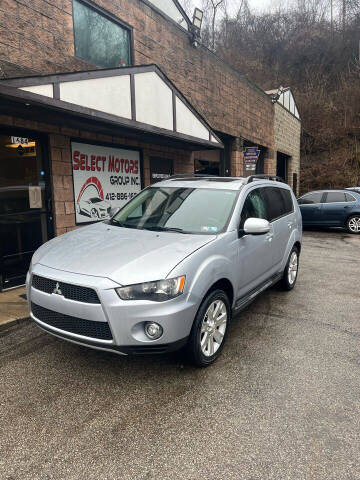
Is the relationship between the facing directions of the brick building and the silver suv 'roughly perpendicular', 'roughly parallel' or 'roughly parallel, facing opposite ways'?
roughly perpendicular

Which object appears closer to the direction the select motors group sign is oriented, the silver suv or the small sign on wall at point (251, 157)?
the silver suv

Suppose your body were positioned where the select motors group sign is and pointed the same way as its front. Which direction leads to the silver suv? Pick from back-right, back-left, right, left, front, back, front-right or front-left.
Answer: front-right

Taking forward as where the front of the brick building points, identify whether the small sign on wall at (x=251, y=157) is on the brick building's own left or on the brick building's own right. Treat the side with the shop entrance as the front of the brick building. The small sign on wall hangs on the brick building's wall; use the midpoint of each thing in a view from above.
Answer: on the brick building's own left

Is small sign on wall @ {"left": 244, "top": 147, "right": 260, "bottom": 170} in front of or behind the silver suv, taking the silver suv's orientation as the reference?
behind

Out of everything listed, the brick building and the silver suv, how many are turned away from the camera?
0

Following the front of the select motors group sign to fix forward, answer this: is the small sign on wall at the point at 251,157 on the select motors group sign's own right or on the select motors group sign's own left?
on the select motors group sign's own left

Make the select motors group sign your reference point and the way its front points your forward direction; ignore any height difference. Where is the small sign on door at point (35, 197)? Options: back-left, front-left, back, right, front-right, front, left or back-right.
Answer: right

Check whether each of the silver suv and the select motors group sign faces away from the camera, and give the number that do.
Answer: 0

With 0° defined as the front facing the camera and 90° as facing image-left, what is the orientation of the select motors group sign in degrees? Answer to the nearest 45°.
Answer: approximately 315°

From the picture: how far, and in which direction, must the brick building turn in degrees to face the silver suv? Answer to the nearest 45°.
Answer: approximately 45° to its right

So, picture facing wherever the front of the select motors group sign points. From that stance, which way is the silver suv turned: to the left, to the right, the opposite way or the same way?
to the right

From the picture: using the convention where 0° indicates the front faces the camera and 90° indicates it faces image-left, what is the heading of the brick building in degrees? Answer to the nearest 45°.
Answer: approximately 315°

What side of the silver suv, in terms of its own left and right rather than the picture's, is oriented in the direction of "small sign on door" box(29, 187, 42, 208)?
right

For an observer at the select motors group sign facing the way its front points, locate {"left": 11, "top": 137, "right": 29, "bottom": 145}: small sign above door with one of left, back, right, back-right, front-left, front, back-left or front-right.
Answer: right
